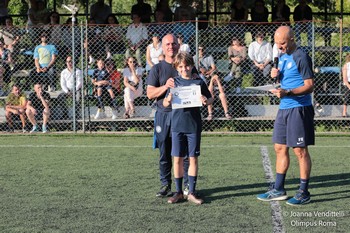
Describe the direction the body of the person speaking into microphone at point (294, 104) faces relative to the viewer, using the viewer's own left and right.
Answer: facing the viewer and to the left of the viewer

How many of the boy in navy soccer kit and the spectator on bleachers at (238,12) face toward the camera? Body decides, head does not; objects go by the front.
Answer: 2

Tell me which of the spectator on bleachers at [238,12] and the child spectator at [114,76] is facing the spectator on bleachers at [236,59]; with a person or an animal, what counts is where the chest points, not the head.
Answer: the spectator on bleachers at [238,12]

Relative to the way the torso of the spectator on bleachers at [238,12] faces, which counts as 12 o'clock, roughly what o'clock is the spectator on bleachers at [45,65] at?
the spectator on bleachers at [45,65] is roughly at 2 o'clock from the spectator on bleachers at [238,12].

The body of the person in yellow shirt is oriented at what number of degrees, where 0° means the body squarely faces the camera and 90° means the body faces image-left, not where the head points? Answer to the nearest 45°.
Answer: approximately 0°

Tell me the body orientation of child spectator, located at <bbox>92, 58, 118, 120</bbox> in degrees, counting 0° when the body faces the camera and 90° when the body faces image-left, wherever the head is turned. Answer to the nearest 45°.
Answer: approximately 0°

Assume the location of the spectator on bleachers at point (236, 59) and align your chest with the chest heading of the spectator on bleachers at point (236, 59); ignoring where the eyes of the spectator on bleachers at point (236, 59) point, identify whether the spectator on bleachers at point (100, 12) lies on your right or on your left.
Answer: on your right

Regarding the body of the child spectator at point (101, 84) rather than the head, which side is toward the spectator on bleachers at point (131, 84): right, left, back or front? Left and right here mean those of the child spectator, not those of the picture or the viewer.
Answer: left

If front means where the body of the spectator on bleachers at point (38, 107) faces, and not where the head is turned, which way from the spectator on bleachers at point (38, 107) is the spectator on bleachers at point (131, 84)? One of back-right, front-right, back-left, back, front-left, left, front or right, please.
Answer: left

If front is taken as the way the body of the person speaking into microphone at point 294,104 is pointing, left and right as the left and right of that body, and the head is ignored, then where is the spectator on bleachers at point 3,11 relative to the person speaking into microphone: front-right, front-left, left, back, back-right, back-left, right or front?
right
